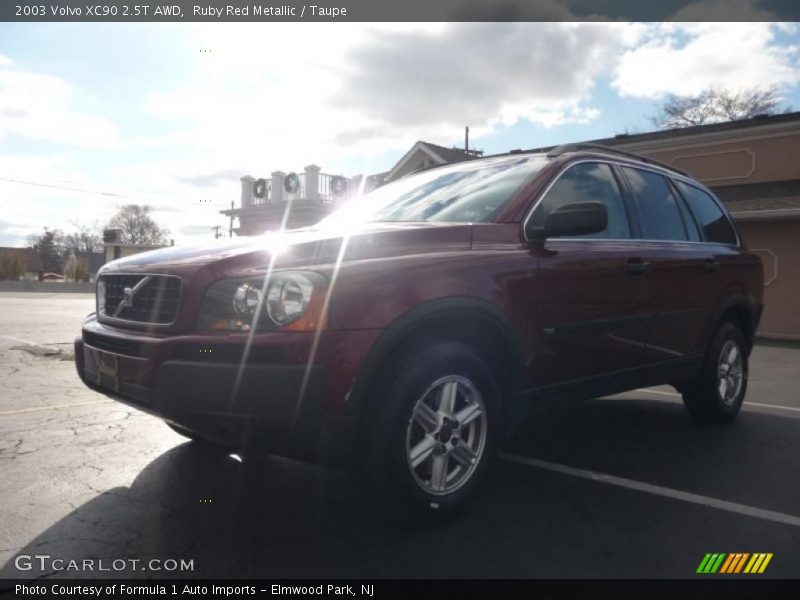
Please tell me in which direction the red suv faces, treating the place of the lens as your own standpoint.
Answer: facing the viewer and to the left of the viewer
